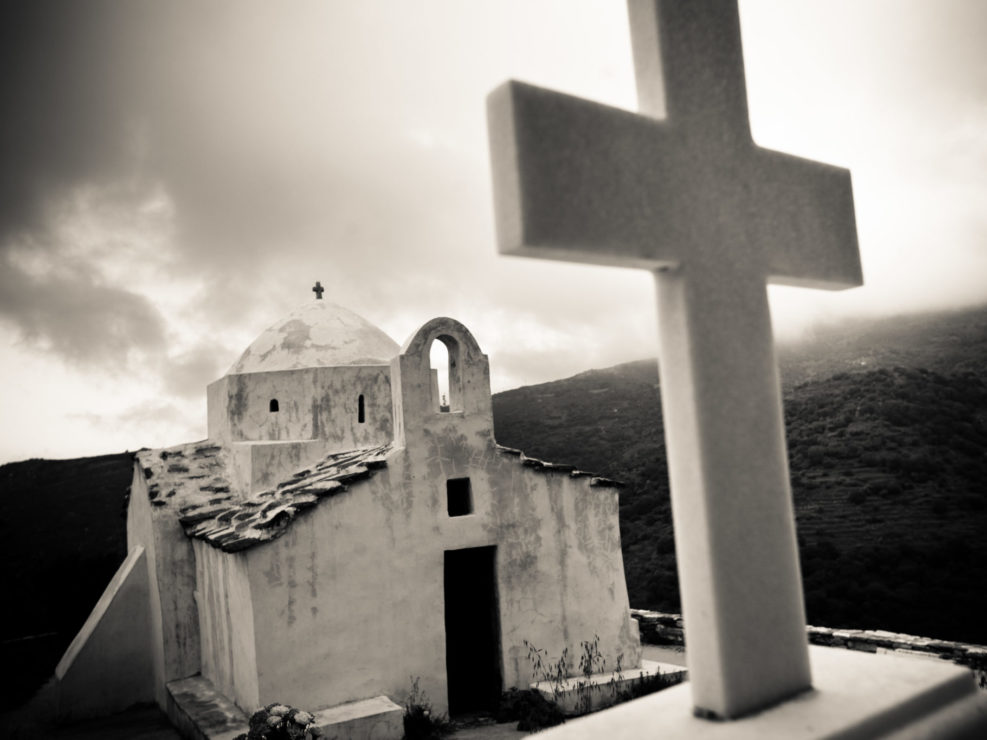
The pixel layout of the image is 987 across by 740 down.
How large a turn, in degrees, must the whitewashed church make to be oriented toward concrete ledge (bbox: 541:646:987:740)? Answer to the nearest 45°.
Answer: approximately 45° to its right

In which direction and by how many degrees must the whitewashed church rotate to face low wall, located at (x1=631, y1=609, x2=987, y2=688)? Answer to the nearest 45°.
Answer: approximately 45° to its left

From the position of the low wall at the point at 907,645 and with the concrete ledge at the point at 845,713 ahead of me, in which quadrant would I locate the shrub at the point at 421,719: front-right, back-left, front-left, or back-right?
front-right

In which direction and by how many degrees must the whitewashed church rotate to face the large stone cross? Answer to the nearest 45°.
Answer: approximately 45° to its right

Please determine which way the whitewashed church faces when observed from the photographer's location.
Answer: facing the viewer and to the right of the viewer

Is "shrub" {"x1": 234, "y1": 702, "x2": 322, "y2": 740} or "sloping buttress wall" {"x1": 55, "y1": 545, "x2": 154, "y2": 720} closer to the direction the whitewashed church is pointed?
the shrub
